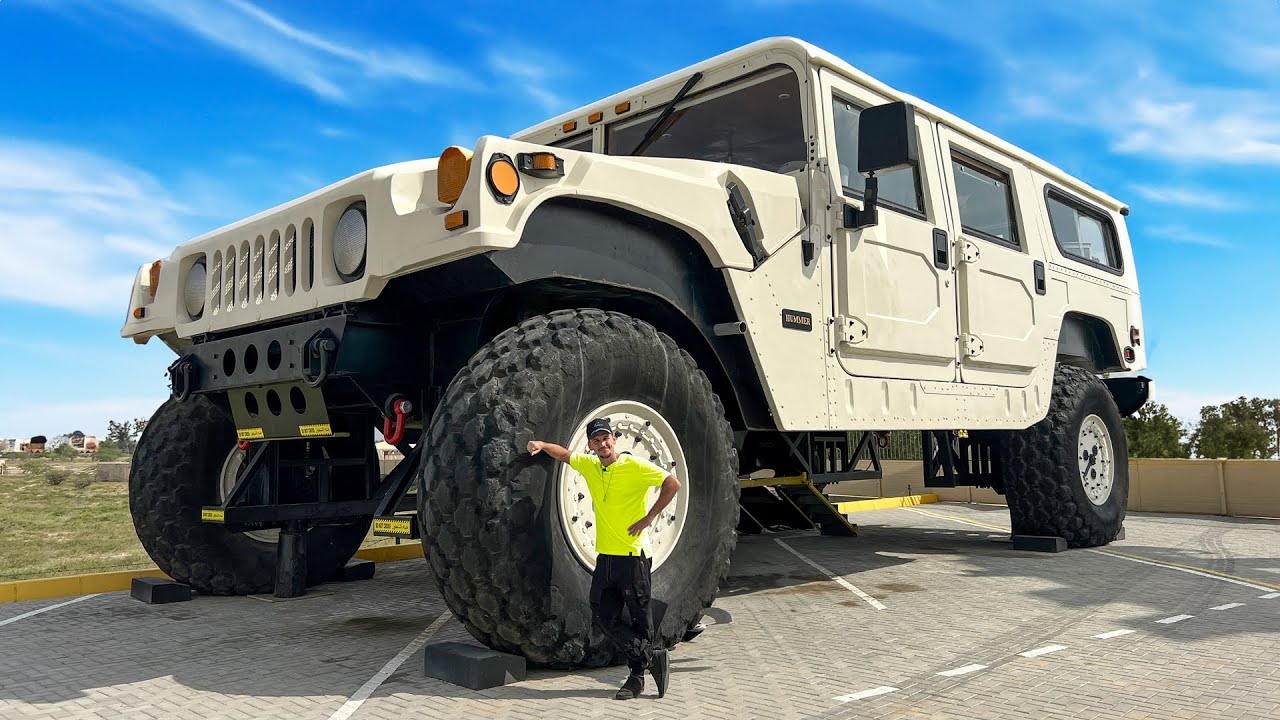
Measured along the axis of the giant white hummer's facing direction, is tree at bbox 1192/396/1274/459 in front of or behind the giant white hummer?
behind

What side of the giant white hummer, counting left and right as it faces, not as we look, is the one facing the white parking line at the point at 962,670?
left

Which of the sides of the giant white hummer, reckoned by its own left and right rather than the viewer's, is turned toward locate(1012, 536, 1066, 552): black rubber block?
back

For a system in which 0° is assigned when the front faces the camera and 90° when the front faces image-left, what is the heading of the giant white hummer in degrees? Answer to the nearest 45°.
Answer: approximately 45°

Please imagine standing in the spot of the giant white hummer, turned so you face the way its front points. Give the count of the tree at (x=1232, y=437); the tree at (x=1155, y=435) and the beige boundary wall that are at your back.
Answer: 3

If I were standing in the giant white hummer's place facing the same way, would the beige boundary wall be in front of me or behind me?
behind
